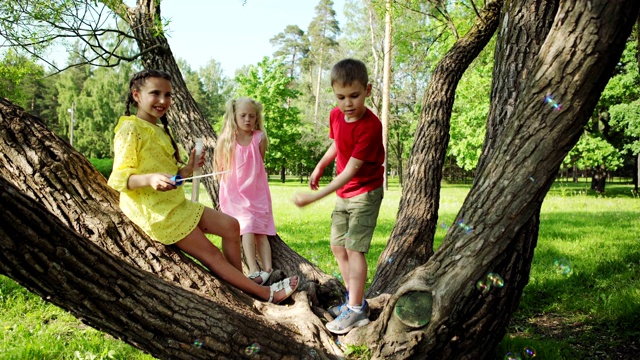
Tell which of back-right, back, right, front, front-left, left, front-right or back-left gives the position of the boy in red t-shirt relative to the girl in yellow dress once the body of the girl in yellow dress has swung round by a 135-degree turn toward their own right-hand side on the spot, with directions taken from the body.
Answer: back

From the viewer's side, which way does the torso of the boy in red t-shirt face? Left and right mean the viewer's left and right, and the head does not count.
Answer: facing the viewer and to the left of the viewer

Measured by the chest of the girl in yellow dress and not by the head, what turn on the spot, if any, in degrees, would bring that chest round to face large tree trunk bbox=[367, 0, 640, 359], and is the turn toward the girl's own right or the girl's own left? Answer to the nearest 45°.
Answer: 0° — they already face it

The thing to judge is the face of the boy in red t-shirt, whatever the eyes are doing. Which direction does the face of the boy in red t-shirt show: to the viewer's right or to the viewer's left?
to the viewer's left

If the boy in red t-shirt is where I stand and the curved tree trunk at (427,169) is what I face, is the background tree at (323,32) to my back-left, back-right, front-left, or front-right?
front-left

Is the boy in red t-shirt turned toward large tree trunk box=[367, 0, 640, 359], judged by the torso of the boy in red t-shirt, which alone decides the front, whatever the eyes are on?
no

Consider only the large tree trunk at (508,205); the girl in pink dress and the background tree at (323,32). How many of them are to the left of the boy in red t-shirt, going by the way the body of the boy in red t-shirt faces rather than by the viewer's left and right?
1

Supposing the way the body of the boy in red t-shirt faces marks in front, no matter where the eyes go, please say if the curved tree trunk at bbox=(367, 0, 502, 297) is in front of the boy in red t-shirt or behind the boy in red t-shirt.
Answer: behind

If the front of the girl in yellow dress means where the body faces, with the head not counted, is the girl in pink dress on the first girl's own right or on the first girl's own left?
on the first girl's own left

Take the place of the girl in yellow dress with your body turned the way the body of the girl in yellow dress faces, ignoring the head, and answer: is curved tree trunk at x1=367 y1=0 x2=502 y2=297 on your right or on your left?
on your left

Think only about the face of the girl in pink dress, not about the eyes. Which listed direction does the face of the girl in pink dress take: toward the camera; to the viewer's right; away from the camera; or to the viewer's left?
toward the camera

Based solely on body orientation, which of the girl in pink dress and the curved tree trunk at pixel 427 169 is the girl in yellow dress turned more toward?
the curved tree trunk

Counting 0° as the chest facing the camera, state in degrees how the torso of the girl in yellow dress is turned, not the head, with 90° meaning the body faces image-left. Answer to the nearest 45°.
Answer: approximately 315°

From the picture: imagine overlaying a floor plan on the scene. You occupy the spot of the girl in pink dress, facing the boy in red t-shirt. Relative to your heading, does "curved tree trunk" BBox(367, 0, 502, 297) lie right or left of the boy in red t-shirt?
left

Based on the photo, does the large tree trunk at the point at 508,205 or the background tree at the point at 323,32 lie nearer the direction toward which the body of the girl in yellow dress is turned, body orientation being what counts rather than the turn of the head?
the large tree trunk

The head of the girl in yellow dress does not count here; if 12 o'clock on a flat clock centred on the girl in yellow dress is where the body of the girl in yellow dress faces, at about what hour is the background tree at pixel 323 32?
The background tree is roughly at 8 o'clock from the girl in yellow dress.

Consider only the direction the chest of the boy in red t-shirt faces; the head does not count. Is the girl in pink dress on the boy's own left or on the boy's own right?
on the boy's own right
